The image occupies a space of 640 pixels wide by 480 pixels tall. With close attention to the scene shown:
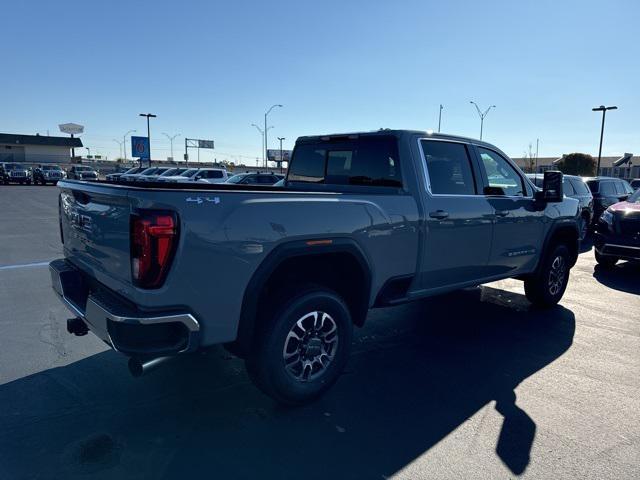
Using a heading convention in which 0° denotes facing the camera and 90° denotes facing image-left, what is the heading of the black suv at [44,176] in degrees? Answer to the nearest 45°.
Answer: approximately 315°

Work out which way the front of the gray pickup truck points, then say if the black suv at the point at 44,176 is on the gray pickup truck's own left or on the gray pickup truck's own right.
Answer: on the gray pickup truck's own left

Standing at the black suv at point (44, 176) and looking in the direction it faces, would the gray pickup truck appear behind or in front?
in front

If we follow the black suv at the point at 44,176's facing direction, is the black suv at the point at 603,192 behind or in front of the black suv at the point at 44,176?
in front

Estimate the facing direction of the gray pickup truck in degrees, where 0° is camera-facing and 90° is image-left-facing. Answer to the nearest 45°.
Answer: approximately 225°

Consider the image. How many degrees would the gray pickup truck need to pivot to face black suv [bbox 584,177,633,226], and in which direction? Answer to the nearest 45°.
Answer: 0° — it already faces it

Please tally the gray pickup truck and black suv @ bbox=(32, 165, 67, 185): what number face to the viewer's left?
0
